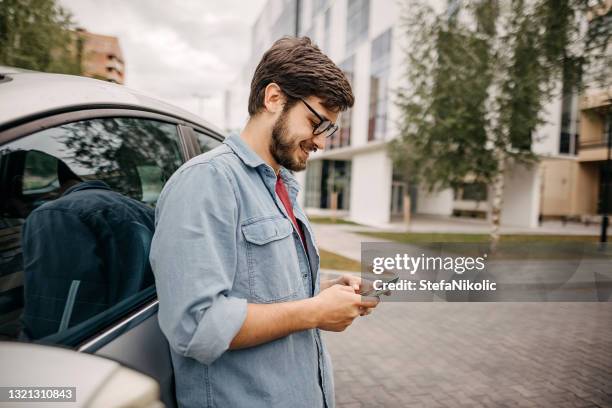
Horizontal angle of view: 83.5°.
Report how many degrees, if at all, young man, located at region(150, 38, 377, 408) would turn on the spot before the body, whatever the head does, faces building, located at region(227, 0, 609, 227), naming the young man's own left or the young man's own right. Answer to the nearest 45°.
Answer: approximately 90° to the young man's own left

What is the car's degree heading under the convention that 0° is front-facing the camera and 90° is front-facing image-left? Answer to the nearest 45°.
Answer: approximately 45°

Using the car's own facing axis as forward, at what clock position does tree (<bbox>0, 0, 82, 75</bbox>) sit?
The tree is roughly at 4 o'clock from the car.

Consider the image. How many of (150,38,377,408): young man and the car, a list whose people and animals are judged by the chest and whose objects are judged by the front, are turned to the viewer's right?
1

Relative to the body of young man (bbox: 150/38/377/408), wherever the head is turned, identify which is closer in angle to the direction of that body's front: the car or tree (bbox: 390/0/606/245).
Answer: the tree

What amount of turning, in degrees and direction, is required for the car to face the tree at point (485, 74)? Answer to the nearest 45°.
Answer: approximately 180°

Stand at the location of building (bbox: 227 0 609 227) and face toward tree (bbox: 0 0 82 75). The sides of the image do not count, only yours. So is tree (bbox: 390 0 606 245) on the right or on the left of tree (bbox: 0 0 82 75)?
left

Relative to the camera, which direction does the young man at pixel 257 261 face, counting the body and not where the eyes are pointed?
to the viewer's right

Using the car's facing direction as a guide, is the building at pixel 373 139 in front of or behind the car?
behind

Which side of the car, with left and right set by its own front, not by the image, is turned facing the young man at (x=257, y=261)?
left

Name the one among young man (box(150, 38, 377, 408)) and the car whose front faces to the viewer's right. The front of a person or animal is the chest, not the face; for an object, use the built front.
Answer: the young man

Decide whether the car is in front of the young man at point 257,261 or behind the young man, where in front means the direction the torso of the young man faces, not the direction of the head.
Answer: behind
